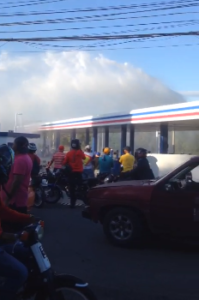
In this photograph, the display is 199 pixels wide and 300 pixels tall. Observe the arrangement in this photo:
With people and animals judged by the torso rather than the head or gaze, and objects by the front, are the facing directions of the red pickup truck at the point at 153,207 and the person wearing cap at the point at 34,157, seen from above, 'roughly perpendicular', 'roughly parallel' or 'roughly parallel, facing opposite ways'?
roughly perpendicular

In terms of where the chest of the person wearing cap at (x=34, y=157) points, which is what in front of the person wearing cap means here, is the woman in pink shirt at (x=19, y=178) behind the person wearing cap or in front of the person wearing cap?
behind

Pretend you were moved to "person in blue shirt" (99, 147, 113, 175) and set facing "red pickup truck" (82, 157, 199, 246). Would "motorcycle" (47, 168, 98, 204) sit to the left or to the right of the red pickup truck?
right

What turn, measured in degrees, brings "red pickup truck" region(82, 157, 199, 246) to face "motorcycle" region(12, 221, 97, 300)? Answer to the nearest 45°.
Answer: approximately 90° to its left

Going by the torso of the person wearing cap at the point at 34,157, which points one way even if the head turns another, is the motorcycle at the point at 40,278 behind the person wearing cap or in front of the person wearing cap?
behind

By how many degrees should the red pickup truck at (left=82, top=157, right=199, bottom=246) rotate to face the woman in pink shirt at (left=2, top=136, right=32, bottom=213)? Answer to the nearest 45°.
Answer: approximately 45° to its left

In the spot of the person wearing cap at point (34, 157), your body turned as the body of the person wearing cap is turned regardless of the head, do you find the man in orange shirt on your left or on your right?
on your right

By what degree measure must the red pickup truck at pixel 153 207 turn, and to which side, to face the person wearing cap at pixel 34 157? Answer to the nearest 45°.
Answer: approximately 45° to its right

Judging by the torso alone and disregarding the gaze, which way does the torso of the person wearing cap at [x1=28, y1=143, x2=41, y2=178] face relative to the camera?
away from the camera

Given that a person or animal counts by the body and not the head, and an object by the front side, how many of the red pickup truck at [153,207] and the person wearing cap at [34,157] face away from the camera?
1

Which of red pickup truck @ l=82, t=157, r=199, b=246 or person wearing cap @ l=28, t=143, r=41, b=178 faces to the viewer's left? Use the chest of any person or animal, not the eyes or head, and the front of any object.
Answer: the red pickup truck

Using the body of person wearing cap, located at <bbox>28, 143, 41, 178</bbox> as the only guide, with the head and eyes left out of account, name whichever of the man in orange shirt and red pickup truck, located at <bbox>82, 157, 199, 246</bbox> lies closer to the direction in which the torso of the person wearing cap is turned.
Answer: the man in orange shirt

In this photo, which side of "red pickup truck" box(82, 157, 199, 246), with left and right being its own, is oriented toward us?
left
